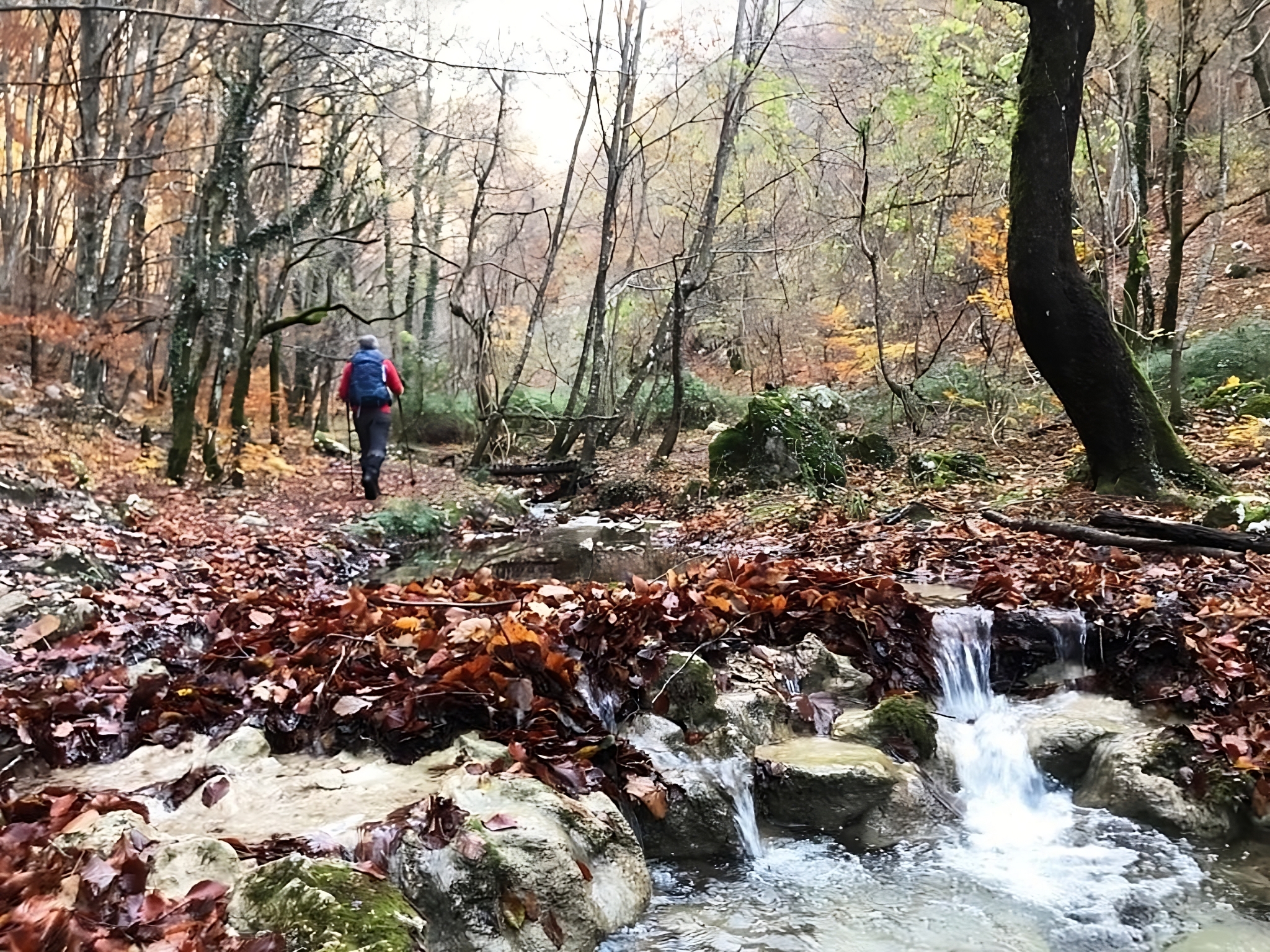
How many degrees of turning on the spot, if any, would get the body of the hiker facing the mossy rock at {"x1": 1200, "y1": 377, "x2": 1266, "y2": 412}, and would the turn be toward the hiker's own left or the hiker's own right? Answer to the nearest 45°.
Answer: approximately 90° to the hiker's own right

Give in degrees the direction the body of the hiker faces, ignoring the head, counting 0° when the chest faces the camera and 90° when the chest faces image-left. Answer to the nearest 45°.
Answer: approximately 180°

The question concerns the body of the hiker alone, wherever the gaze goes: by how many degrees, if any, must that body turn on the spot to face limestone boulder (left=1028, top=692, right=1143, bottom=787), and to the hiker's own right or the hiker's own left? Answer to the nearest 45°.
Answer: approximately 180°

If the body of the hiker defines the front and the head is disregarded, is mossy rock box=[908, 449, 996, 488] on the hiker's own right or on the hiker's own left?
on the hiker's own right

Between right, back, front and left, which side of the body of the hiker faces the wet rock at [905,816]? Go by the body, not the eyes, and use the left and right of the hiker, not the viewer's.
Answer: back

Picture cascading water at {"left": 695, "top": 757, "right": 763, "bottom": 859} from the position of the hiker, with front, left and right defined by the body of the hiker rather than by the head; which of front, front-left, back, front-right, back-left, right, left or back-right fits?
back

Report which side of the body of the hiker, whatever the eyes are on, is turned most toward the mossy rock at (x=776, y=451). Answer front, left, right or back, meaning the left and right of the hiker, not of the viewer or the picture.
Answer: right

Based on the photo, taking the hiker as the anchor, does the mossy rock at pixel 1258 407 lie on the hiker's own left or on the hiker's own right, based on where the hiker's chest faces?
on the hiker's own right

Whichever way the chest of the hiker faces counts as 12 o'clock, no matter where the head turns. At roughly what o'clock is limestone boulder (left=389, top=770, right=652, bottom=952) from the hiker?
The limestone boulder is roughly at 6 o'clock from the hiker.

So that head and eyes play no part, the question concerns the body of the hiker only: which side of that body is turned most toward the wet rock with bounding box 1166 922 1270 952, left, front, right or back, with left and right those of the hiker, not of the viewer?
back

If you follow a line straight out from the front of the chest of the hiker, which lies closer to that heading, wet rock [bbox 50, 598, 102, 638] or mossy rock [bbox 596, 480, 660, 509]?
the mossy rock

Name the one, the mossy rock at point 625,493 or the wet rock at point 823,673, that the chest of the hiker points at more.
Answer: the mossy rock

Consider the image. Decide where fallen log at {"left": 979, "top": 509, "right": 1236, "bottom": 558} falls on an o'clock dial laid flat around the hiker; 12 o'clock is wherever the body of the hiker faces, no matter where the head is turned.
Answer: The fallen log is roughly at 5 o'clock from the hiker.

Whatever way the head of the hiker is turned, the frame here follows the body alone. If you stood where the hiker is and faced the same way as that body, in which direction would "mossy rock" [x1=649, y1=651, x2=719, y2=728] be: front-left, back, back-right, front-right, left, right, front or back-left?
back

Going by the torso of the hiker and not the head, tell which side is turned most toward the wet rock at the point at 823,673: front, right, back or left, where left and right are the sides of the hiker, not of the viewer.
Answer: back
